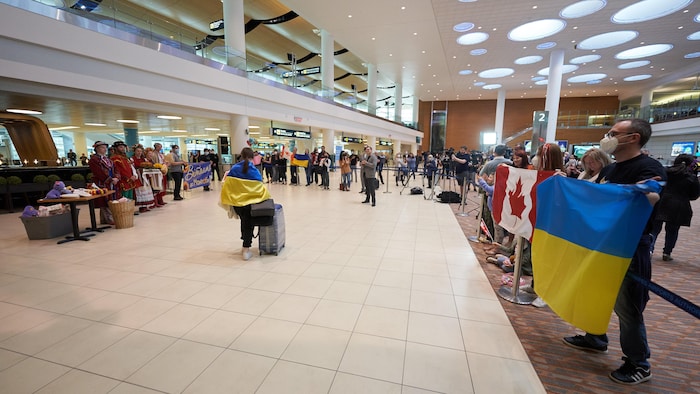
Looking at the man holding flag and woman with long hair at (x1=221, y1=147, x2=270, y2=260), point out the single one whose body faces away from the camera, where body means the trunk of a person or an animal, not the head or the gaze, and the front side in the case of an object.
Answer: the woman with long hair

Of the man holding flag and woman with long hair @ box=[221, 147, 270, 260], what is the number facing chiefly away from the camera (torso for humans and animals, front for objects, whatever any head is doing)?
1

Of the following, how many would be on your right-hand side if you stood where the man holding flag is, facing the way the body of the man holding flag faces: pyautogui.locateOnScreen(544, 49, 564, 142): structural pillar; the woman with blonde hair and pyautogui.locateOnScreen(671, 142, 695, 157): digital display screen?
3

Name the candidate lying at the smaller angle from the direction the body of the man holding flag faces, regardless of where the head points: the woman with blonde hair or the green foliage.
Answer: the green foliage

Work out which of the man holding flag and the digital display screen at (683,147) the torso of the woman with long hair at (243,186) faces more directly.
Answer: the digital display screen

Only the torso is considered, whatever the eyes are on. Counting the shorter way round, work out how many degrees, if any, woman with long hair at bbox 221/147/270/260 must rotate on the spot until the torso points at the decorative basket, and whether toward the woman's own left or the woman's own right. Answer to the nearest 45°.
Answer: approximately 45° to the woman's own left

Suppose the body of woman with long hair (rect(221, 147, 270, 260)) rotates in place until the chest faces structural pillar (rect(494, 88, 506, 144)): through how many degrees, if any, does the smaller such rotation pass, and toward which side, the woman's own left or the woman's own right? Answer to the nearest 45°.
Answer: approximately 45° to the woman's own right

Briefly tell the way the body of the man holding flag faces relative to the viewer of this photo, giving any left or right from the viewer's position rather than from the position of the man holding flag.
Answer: facing to the left of the viewer

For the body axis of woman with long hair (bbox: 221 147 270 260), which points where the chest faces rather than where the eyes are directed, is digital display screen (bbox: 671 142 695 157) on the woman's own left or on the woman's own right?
on the woman's own right

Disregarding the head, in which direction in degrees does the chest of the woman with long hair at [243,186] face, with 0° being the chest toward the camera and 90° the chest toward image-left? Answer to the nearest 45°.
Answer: approximately 180°

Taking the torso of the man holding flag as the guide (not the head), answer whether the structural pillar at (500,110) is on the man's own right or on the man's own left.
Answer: on the man's own right
